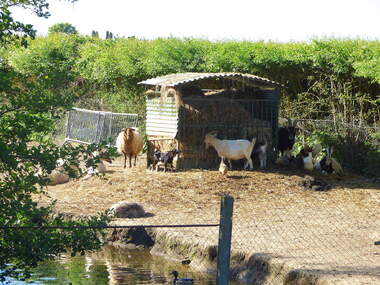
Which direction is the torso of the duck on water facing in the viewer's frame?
to the viewer's left

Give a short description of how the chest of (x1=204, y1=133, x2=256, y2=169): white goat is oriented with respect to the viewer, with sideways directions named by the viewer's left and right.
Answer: facing to the left of the viewer

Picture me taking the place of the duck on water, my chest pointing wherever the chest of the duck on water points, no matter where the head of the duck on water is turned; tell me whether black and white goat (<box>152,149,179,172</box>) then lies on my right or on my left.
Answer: on my right

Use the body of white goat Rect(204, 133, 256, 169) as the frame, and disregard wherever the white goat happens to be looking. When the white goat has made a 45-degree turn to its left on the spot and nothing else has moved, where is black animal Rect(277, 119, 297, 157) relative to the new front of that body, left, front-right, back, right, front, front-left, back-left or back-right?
back
